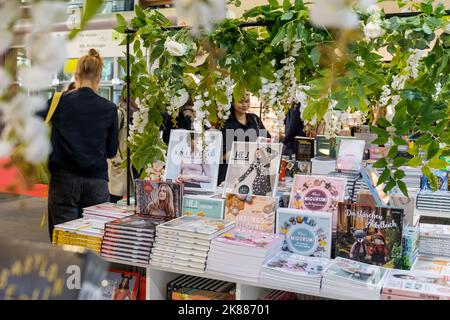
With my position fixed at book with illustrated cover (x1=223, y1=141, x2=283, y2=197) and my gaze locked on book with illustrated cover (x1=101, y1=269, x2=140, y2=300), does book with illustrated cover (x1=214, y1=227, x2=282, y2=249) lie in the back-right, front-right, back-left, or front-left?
front-left

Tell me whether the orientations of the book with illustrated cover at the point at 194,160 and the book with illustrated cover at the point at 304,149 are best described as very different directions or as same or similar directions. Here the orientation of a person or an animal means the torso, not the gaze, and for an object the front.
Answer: same or similar directions

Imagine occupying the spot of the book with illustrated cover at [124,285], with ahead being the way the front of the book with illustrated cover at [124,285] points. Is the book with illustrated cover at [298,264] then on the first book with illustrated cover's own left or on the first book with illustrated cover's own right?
on the first book with illustrated cover's own left

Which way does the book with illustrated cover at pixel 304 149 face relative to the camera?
toward the camera

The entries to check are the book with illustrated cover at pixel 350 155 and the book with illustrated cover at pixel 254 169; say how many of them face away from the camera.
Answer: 0

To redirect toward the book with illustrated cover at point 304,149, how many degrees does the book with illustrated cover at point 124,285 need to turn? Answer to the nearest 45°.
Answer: approximately 135° to its left

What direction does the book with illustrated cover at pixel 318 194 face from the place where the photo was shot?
facing the viewer

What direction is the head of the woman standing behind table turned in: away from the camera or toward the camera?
toward the camera

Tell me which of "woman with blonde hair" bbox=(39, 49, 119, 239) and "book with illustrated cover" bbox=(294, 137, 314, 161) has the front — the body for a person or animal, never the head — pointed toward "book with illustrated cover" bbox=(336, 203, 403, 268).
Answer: "book with illustrated cover" bbox=(294, 137, 314, 161)

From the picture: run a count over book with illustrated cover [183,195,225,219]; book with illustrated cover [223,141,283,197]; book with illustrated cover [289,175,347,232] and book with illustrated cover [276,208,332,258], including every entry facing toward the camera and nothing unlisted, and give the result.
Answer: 4

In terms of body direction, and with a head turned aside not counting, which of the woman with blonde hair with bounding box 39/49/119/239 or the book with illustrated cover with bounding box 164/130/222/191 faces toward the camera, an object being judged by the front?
the book with illustrated cover

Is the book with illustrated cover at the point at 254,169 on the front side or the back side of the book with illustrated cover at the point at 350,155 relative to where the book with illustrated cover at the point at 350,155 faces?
on the front side

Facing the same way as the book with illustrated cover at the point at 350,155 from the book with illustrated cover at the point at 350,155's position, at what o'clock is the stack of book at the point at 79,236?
The stack of book is roughly at 1 o'clock from the book with illustrated cover.

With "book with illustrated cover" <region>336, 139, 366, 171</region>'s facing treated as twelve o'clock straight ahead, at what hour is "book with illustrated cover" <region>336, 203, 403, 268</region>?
"book with illustrated cover" <region>336, 203, 403, 268</region> is roughly at 12 o'clock from "book with illustrated cover" <region>336, 139, 366, 171</region>.
